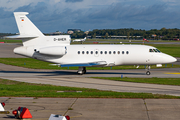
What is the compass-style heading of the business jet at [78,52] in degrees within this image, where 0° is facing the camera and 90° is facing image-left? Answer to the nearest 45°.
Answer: approximately 270°
